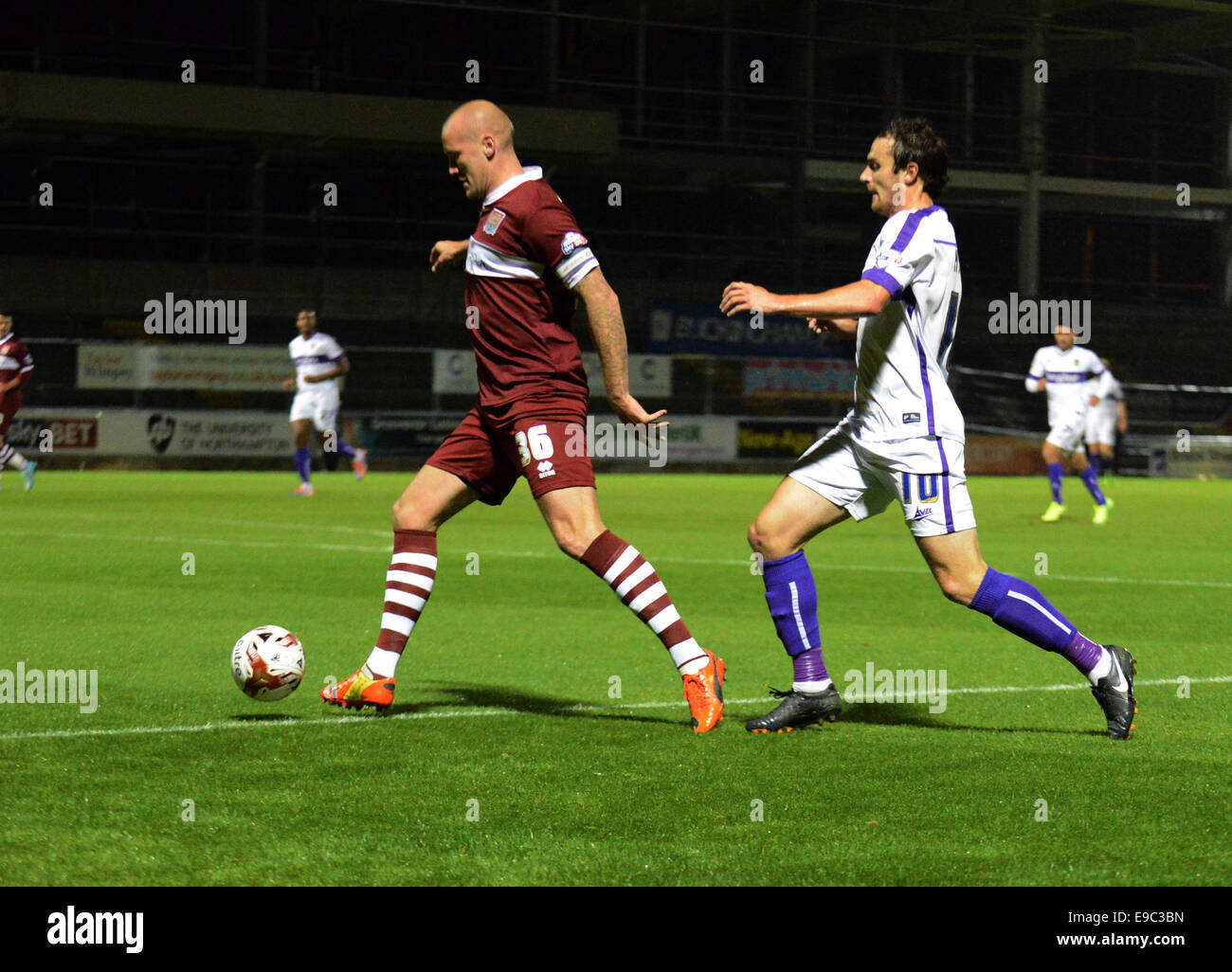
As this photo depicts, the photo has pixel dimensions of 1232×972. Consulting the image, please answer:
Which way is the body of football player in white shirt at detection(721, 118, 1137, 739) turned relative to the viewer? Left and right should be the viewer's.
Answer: facing to the left of the viewer

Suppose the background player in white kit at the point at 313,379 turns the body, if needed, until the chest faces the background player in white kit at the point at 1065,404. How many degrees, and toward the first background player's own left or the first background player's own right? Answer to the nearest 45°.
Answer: approximately 90° to the first background player's own left

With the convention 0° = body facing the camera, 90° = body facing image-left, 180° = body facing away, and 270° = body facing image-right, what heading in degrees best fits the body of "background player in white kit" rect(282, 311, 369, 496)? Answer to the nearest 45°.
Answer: approximately 45°

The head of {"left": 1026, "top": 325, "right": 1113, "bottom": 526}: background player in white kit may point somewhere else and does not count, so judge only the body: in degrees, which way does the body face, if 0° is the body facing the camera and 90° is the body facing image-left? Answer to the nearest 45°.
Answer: approximately 45°

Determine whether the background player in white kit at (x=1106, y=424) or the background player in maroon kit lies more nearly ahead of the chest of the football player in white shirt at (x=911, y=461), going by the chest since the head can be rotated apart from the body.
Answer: the background player in maroon kit

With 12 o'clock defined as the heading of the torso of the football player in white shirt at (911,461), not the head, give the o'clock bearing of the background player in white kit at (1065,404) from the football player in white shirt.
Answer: The background player in white kit is roughly at 3 o'clock from the football player in white shirt.

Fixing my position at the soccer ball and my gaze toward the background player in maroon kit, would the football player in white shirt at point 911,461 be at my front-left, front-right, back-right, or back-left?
back-right

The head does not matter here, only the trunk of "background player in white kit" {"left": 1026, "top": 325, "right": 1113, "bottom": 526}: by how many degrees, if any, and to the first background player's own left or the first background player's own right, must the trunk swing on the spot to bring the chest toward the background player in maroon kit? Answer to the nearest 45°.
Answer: approximately 45° to the first background player's own right

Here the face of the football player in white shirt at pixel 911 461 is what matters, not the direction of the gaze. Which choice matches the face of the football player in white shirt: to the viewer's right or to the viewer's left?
to the viewer's left
